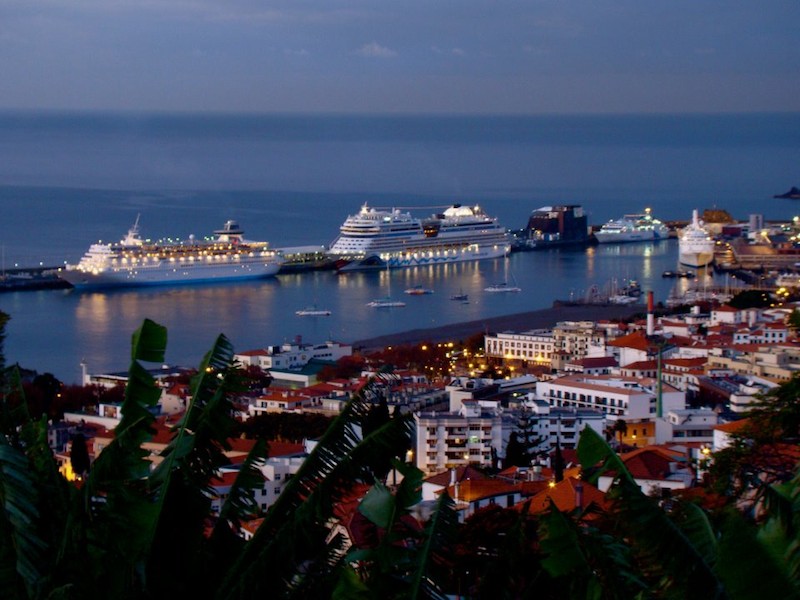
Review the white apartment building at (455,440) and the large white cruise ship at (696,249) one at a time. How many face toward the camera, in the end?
2

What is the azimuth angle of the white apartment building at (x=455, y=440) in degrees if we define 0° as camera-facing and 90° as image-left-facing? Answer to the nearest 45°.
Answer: approximately 0°

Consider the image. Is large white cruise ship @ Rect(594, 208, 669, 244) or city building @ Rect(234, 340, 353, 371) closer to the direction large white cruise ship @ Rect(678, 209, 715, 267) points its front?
the city building

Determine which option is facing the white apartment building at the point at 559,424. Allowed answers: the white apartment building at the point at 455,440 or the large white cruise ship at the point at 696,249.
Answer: the large white cruise ship

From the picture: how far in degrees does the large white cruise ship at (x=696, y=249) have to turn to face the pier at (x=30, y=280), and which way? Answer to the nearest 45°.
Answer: approximately 45° to its right

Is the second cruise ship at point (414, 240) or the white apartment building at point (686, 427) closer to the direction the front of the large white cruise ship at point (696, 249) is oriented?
the white apartment building

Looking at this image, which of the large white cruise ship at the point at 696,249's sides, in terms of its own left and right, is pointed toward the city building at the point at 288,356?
front

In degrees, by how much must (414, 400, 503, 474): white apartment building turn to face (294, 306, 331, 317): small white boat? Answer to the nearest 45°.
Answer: approximately 180°

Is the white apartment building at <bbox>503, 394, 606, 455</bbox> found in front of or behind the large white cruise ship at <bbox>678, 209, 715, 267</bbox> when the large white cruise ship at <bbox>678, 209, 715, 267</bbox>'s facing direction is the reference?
in front

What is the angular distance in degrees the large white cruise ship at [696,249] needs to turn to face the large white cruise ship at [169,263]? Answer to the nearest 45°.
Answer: approximately 45° to its right

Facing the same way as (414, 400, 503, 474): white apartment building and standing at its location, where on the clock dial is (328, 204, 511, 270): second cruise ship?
The second cruise ship is roughly at 6 o'clock from the white apartment building.

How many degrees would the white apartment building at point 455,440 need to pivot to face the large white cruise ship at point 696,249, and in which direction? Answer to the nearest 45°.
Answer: approximately 180°
